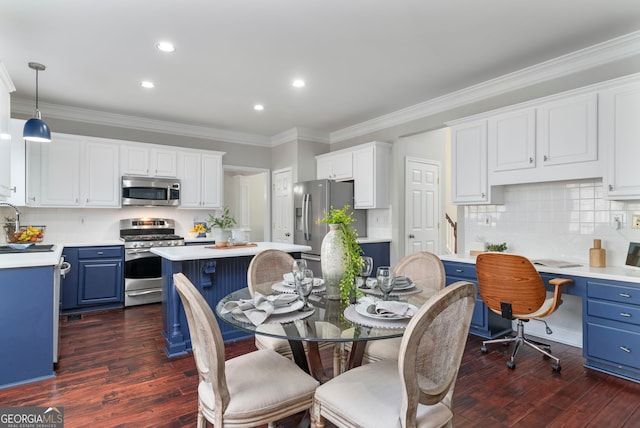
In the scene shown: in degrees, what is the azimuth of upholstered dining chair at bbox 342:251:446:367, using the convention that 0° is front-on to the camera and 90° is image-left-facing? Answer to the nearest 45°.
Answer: approximately 45°

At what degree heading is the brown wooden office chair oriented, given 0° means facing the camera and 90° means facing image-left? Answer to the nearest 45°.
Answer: approximately 225°

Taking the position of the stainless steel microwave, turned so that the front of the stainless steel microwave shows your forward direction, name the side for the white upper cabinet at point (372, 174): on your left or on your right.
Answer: on your left

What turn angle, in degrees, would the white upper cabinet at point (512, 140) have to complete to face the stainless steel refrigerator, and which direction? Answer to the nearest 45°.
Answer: approximately 45° to its right

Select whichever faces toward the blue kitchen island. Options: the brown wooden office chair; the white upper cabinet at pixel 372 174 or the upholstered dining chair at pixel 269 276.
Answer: the white upper cabinet

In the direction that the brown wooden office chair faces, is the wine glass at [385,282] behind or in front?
behind

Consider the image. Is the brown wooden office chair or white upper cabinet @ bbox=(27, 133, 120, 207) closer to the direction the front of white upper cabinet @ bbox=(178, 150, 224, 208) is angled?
the brown wooden office chair

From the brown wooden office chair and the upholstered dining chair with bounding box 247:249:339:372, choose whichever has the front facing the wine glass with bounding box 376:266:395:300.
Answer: the upholstered dining chair

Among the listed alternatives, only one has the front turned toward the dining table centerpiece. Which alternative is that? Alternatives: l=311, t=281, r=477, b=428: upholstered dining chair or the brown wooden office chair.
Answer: the upholstered dining chair
